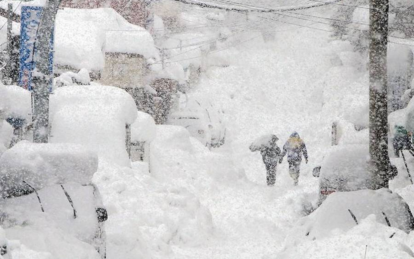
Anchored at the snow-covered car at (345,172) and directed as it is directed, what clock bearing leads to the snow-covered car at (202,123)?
the snow-covered car at (202,123) is roughly at 11 o'clock from the snow-covered car at (345,172).

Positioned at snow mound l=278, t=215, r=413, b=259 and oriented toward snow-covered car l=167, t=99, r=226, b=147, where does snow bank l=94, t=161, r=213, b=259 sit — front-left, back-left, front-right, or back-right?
front-left

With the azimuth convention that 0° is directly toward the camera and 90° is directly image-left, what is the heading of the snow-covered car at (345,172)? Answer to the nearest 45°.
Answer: approximately 180°

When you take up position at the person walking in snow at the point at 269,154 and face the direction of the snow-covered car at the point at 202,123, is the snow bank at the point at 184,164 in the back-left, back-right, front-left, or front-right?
front-left

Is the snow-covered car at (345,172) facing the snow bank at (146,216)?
no

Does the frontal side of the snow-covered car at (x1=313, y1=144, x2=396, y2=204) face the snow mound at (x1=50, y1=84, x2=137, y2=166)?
no

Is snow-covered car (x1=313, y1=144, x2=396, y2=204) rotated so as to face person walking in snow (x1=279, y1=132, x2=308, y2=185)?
no
